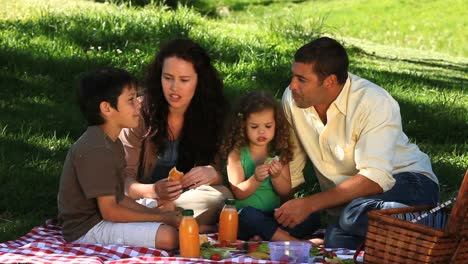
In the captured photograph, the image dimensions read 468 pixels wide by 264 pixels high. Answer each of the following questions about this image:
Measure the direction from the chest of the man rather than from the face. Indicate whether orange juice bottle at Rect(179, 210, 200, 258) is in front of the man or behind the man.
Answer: in front

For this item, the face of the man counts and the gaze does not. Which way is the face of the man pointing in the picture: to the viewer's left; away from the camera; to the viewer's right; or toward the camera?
to the viewer's left

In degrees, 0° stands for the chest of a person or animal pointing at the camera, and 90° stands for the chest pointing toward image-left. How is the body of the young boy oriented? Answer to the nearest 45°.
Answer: approximately 270°

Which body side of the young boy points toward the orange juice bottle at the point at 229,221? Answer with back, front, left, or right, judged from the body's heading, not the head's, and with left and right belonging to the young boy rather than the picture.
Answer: front

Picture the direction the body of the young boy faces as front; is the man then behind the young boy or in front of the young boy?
in front

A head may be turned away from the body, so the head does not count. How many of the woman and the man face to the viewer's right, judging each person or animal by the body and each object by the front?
0

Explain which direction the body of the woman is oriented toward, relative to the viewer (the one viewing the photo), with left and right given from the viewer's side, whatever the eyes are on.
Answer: facing the viewer

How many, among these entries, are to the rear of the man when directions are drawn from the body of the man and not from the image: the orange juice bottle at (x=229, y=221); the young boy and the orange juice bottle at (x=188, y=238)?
0

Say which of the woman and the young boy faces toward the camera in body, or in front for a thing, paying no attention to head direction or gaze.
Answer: the woman

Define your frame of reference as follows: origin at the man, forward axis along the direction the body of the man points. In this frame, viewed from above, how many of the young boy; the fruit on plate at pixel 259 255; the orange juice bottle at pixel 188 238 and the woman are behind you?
0

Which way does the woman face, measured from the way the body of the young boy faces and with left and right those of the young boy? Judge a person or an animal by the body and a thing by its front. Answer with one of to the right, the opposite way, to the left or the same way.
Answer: to the right

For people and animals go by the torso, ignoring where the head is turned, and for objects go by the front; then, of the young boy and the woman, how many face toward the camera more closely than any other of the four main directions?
1

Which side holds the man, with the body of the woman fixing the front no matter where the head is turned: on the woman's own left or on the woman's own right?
on the woman's own left

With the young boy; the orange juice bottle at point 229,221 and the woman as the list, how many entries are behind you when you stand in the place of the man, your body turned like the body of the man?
0

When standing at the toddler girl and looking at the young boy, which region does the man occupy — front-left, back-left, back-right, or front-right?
back-left

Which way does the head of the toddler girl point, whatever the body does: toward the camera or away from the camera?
toward the camera

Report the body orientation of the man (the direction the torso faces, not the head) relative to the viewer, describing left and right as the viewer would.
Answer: facing the viewer and to the left of the viewer
